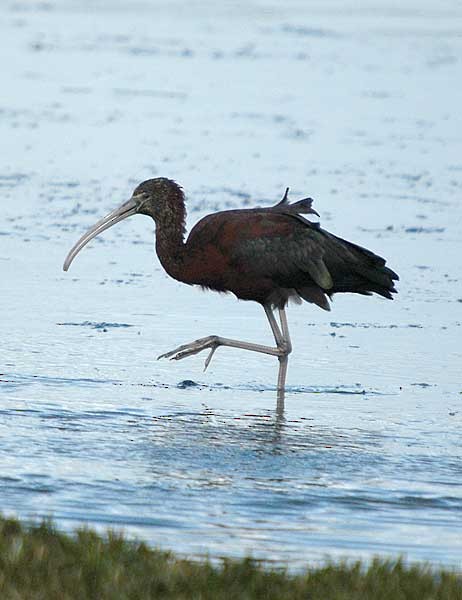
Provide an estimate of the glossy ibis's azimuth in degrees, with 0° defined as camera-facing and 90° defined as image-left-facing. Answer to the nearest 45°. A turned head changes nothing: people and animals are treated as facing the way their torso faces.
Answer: approximately 90°
